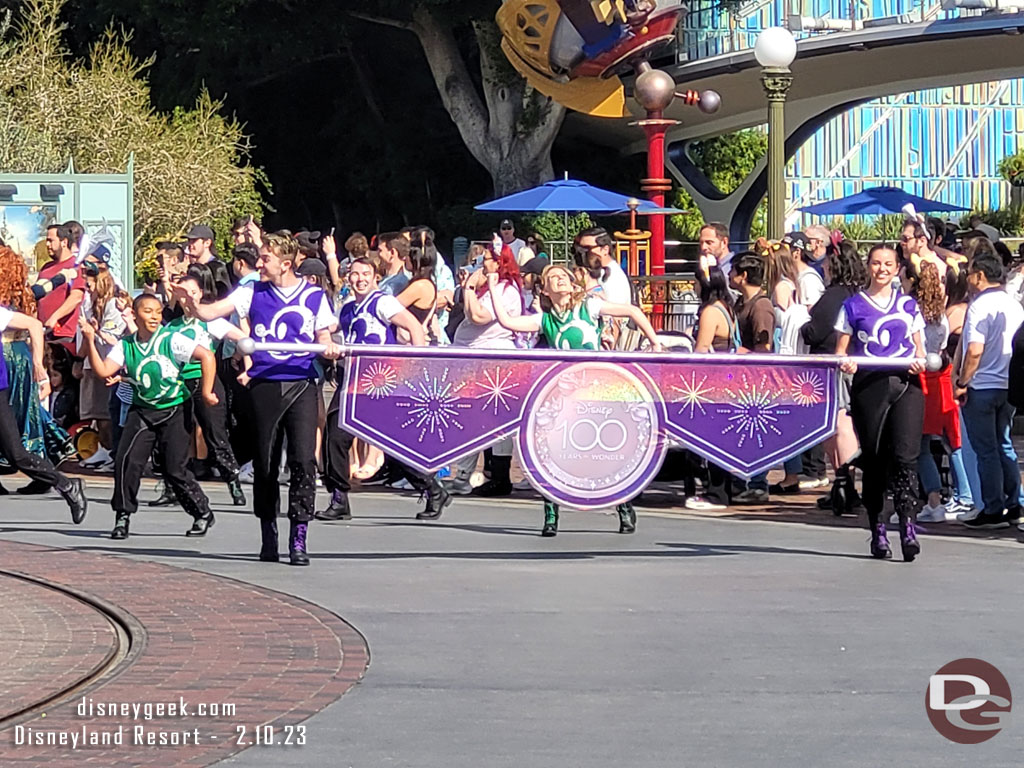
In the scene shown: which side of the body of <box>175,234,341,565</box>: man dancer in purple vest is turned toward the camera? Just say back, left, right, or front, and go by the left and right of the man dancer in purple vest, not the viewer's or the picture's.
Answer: front

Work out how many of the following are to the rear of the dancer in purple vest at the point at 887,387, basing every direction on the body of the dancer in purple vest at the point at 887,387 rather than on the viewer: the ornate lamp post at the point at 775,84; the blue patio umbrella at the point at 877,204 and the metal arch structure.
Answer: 3

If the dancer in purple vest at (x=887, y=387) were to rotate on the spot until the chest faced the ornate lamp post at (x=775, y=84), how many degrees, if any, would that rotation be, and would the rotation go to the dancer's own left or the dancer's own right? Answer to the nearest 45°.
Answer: approximately 180°

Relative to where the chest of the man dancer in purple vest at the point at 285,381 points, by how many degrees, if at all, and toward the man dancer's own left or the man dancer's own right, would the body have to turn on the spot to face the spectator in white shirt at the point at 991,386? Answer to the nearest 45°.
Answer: approximately 90° to the man dancer's own left

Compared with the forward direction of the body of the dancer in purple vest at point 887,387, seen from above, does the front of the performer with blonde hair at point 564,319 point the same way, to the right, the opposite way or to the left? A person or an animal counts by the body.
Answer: the same way

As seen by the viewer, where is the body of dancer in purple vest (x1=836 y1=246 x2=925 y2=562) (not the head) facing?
toward the camera

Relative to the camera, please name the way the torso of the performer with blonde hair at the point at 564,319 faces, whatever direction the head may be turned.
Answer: toward the camera

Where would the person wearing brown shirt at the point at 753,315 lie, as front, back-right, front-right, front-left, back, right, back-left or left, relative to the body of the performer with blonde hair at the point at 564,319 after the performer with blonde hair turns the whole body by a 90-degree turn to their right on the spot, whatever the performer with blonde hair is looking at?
back-right

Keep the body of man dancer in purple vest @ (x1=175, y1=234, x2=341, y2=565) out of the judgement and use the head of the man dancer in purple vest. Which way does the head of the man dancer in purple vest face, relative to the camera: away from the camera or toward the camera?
toward the camera

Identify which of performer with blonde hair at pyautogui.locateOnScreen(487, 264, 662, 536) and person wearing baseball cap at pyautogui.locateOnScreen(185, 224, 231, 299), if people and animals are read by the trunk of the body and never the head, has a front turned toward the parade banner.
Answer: the performer with blonde hair
